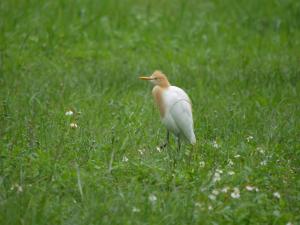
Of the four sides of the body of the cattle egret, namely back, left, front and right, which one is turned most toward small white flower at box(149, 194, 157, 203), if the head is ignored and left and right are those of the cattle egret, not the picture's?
left

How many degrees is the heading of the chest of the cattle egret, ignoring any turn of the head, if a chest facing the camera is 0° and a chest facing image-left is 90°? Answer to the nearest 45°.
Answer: approximately 90°

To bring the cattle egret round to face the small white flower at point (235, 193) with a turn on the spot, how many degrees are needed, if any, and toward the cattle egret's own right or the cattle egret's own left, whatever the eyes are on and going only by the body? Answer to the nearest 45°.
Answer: approximately 135° to the cattle egret's own left

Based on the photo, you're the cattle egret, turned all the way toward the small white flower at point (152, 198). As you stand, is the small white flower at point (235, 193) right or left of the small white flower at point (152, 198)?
left
